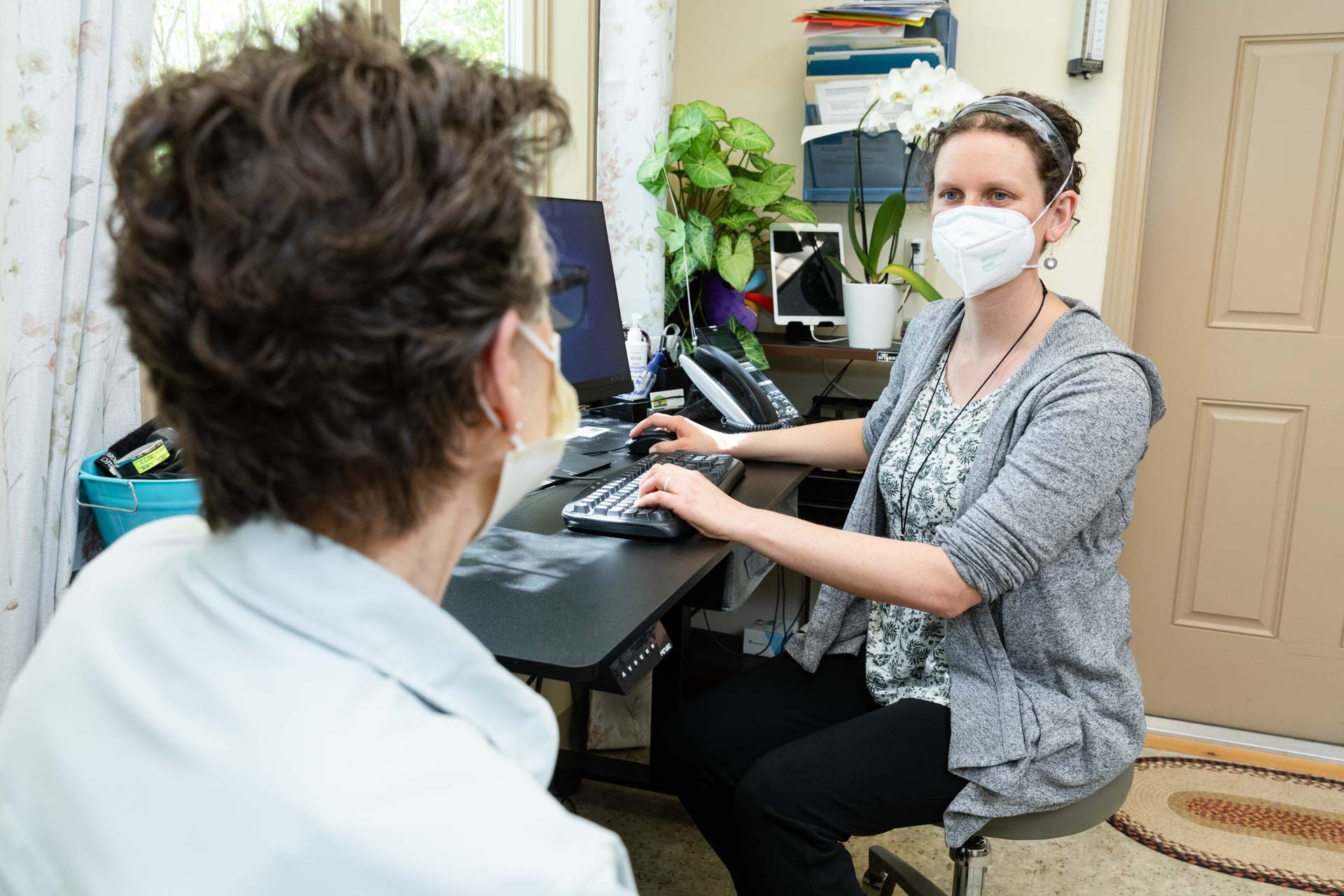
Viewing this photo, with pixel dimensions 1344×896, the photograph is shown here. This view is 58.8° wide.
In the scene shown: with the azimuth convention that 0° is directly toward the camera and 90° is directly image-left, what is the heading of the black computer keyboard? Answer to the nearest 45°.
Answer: approximately 315°

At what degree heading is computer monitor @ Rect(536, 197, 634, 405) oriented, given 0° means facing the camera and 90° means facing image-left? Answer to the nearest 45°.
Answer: approximately 315°

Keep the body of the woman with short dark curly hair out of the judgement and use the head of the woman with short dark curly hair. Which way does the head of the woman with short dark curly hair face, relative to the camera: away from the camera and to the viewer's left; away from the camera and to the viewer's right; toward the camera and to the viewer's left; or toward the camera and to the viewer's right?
away from the camera and to the viewer's right

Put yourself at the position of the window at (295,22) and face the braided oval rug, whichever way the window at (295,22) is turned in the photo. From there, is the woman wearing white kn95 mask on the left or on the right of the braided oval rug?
right

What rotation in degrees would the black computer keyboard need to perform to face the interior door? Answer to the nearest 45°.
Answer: approximately 90° to its left

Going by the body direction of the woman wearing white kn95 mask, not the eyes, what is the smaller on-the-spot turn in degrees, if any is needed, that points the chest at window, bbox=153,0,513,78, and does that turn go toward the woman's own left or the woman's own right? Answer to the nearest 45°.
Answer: approximately 45° to the woman's own right

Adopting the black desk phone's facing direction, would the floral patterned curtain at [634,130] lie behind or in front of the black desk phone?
behind
